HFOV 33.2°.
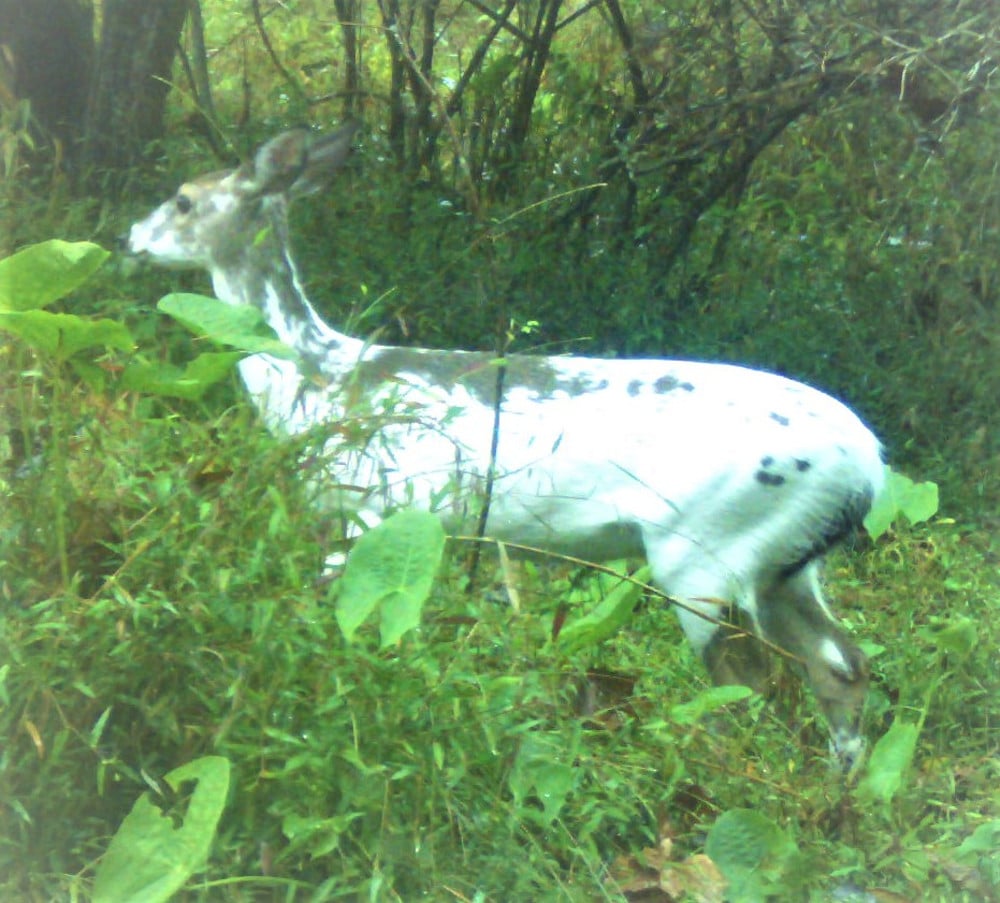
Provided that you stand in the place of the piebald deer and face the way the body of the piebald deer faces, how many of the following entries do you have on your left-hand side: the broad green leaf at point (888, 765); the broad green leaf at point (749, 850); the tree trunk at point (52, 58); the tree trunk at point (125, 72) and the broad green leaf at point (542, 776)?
3

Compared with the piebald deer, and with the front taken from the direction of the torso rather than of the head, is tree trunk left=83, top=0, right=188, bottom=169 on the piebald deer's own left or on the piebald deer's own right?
on the piebald deer's own right

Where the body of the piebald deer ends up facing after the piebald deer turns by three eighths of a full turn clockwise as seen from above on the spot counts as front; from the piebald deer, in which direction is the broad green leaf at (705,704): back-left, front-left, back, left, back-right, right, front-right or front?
back-right

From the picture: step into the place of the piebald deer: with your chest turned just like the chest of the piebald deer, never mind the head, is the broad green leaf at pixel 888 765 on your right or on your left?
on your left

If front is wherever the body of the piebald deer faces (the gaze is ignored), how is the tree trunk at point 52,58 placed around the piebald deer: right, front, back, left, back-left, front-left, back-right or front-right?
front-right

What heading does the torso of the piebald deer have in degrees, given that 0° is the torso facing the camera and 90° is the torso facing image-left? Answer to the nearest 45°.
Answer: approximately 90°

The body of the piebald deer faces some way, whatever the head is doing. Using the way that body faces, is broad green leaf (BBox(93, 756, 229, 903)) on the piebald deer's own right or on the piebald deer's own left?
on the piebald deer's own left

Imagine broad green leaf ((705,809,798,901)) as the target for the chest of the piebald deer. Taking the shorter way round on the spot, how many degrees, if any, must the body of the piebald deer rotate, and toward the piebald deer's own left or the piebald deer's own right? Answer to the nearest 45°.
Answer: approximately 90° to the piebald deer's own left
